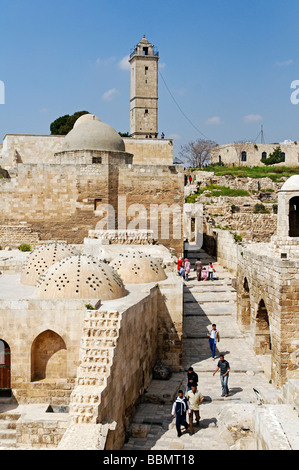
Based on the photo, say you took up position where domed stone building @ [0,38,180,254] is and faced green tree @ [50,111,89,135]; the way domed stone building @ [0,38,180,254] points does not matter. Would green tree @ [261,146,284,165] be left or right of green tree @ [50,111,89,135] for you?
right

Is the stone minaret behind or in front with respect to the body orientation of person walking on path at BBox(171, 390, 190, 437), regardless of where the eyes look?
behind

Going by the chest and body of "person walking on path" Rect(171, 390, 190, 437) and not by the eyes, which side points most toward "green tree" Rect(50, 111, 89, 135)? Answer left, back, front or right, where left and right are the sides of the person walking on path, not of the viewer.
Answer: back

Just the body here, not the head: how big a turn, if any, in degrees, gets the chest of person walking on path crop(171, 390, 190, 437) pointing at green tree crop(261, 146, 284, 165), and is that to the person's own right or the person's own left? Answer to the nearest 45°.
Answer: approximately 180°

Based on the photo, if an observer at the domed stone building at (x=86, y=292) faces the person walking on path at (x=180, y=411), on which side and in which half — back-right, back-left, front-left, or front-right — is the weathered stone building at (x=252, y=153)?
back-left

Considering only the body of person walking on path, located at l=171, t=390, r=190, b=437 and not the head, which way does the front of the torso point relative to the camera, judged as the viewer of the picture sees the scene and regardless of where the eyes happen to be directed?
toward the camera

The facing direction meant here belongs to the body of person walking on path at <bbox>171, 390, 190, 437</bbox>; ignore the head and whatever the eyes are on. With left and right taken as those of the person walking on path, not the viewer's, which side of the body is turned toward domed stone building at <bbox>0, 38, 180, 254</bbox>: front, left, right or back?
back
